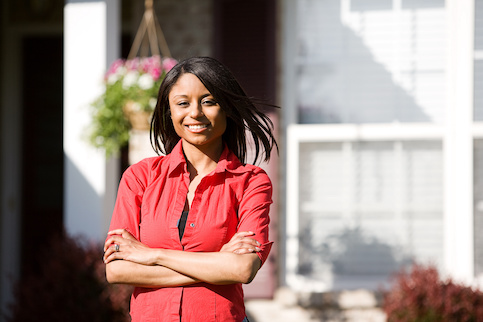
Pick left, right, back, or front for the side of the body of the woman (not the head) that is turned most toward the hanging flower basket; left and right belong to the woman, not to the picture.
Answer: back

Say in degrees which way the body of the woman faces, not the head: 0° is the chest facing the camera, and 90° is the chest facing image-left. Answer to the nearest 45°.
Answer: approximately 0°

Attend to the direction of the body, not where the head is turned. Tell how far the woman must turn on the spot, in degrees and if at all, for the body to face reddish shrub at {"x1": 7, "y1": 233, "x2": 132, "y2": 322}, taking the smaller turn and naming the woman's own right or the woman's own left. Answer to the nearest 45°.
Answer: approximately 180°

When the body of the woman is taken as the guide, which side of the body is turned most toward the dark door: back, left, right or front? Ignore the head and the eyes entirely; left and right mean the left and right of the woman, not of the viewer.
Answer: back

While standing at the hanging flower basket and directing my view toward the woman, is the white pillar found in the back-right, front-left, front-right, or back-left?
back-right

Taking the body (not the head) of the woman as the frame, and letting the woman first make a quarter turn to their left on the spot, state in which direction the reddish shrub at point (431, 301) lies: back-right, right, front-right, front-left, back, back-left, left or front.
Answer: front-left

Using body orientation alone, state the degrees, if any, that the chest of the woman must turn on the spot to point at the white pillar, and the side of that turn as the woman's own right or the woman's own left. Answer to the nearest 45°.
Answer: approximately 180°
